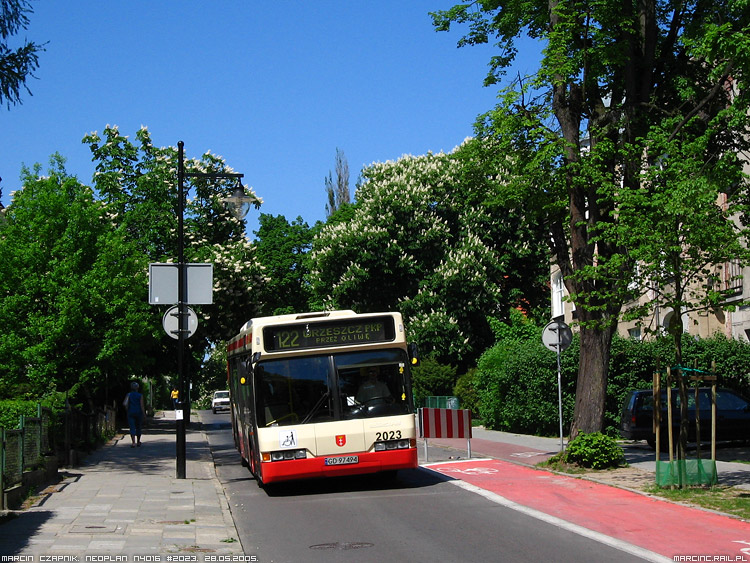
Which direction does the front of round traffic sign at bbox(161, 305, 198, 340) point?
away from the camera

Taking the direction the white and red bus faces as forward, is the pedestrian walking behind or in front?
behind

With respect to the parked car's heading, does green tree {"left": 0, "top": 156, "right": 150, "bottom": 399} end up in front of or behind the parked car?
behind

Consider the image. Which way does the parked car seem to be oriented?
to the viewer's right

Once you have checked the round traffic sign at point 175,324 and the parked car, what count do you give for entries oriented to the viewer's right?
1

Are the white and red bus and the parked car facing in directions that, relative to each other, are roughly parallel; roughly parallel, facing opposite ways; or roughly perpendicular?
roughly perpendicular

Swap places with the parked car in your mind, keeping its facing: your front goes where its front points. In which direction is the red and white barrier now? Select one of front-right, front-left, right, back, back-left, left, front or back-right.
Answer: back-right

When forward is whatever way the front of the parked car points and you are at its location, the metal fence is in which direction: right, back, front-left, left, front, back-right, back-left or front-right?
back-right

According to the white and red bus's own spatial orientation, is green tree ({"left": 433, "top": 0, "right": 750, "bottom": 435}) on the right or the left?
on its left
